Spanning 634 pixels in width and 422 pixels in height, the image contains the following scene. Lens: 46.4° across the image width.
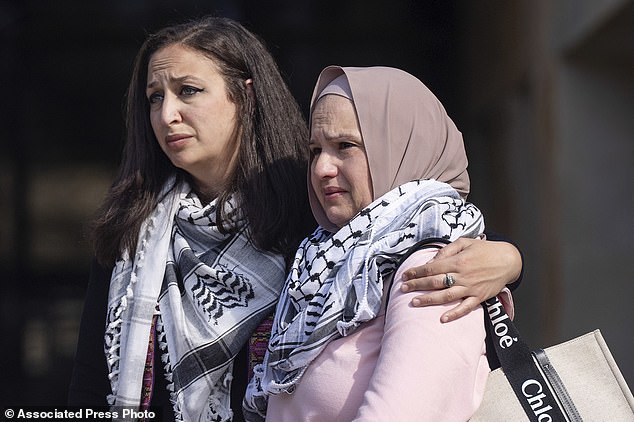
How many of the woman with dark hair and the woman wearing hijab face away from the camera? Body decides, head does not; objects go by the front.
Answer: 0

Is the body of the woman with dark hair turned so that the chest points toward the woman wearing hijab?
no

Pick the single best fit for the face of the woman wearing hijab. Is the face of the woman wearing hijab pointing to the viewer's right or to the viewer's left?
to the viewer's left

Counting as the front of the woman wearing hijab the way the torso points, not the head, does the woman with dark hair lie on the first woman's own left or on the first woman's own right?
on the first woman's own right

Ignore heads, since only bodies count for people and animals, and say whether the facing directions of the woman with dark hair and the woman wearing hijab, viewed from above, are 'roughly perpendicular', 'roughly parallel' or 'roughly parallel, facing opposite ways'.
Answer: roughly parallel

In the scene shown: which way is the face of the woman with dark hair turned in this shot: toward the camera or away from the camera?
toward the camera

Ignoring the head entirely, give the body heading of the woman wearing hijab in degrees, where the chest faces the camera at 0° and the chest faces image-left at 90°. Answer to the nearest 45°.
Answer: approximately 45°
